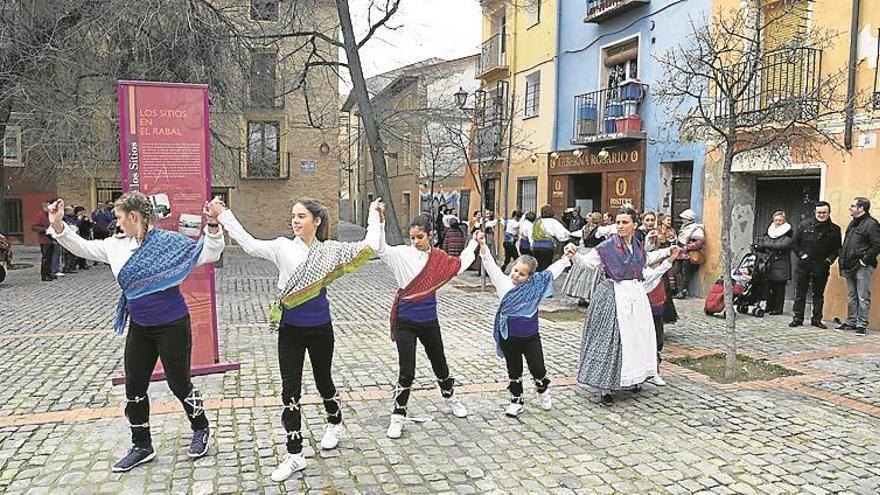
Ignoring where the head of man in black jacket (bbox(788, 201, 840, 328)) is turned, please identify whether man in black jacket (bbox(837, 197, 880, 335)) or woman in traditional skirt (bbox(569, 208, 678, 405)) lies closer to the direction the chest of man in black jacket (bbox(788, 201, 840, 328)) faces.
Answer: the woman in traditional skirt

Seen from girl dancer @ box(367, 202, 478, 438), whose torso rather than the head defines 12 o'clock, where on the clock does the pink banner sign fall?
The pink banner sign is roughly at 4 o'clock from the girl dancer.

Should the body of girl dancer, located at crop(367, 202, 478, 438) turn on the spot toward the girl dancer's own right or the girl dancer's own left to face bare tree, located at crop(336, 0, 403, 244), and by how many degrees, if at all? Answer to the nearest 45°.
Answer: approximately 180°

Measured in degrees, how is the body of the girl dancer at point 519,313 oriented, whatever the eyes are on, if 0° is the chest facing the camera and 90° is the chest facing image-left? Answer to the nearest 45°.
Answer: approximately 0°

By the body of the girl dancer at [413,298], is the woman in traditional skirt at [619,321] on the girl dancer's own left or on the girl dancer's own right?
on the girl dancer's own left
